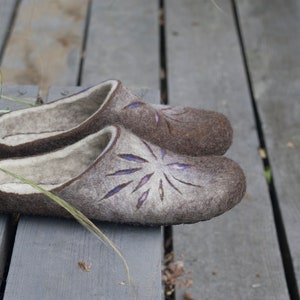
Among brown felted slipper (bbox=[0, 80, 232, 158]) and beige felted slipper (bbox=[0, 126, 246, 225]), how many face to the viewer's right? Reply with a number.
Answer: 2

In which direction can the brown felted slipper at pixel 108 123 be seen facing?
to the viewer's right

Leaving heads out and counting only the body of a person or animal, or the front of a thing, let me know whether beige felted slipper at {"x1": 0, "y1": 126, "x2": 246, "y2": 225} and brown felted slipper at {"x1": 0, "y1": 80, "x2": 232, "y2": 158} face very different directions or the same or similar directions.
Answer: same or similar directions

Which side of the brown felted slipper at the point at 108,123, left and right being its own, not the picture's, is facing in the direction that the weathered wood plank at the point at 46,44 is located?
left

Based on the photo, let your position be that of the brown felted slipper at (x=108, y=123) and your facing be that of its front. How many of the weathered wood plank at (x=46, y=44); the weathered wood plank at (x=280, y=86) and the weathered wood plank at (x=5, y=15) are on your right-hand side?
0

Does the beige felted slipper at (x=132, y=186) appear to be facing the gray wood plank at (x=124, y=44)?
no

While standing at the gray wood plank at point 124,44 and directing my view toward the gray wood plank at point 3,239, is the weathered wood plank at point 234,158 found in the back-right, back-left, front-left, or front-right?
front-left

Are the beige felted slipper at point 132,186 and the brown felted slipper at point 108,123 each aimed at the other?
no

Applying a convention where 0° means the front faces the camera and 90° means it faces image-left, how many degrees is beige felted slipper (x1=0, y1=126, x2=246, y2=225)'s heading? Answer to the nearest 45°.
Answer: approximately 270°
